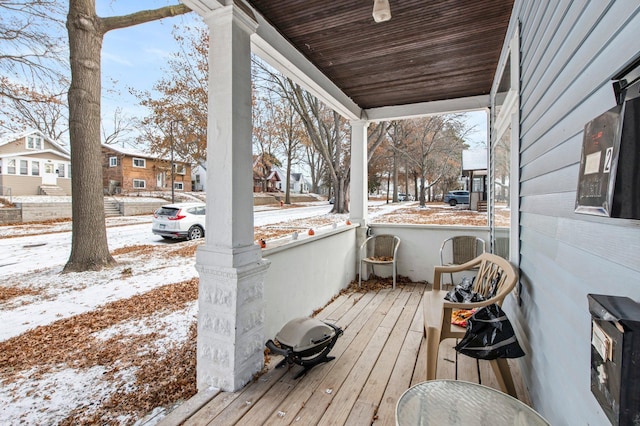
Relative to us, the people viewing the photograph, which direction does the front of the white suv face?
facing away from the viewer and to the right of the viewer

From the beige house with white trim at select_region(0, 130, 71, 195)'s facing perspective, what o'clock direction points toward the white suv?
The white suv is roughly at 1 o'clock from the beige house with white trim.

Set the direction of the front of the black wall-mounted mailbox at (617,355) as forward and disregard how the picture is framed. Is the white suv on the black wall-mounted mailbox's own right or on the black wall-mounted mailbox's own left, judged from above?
on the black wall-mounted mailbox's own right

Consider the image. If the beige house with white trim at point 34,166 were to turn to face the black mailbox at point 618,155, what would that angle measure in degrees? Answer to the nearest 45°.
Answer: approximately 45° to its right

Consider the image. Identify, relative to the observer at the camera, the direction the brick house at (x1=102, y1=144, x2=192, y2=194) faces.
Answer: facing the viewer and to the right of the viewer

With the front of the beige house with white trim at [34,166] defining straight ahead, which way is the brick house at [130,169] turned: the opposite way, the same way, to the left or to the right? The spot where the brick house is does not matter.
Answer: the same way

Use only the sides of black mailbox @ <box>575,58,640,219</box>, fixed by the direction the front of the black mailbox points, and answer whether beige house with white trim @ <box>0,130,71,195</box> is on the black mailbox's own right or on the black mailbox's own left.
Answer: on the black mailbox's own right

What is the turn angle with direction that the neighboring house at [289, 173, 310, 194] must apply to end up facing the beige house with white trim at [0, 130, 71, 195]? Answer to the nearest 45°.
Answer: approximately 90° to its right

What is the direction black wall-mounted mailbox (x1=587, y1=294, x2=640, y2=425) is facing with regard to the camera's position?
facing the viewer and to the left of the viewer

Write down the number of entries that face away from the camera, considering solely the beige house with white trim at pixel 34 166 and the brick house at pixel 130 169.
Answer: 0

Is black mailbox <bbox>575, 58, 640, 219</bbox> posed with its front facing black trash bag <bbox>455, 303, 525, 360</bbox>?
no

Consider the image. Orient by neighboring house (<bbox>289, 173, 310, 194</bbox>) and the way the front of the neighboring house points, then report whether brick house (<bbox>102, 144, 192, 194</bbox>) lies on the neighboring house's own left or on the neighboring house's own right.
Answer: on the neighboring house's own right
